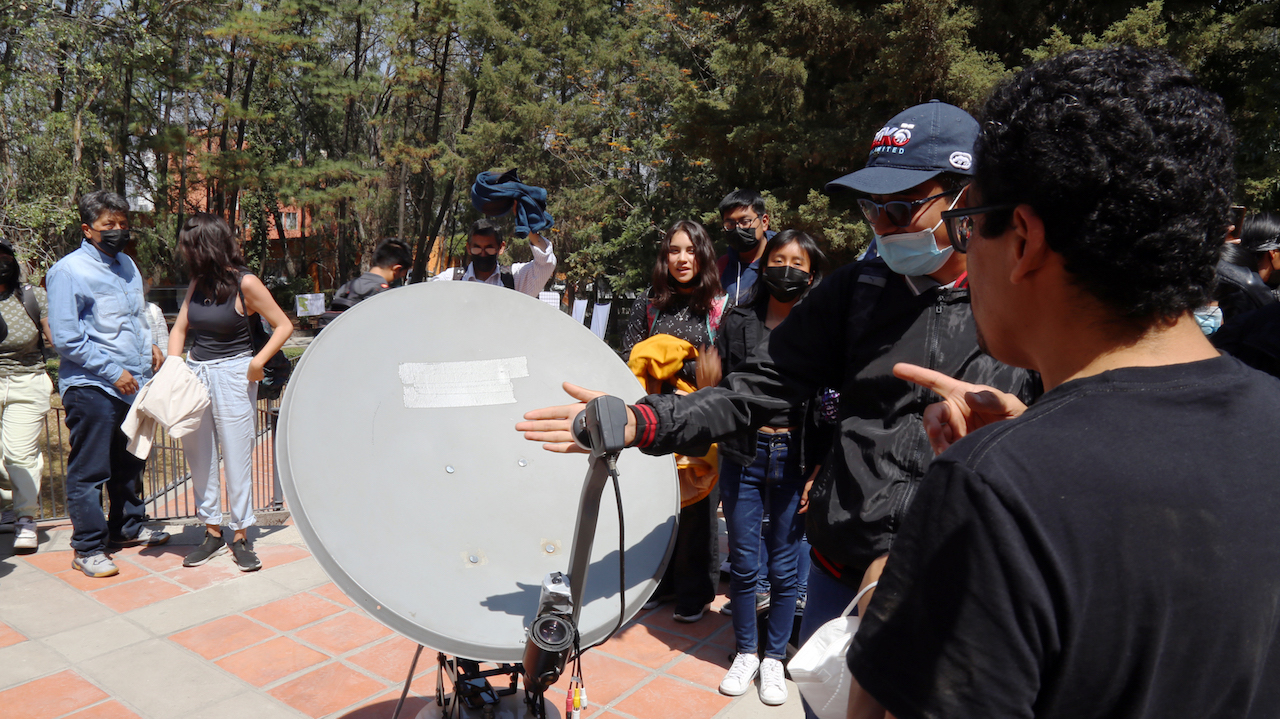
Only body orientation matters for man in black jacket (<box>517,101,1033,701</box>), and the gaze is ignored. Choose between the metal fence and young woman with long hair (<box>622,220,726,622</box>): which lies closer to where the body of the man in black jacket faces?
the metal fence

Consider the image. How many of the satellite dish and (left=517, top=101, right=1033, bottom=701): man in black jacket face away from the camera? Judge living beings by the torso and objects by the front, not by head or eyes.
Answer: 0

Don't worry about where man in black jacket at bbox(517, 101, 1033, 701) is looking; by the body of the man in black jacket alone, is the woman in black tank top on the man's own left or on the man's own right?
on the man's own right

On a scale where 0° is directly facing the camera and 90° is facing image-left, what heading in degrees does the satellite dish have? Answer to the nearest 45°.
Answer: approximately 315°

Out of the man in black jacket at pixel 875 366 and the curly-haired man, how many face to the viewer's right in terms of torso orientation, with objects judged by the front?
0

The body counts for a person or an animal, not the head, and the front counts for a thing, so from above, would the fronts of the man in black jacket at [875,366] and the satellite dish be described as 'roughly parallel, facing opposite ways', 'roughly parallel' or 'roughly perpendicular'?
roughly perpendicular

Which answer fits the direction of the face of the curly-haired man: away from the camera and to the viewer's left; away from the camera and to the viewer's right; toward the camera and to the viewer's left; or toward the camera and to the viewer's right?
away from the camera and to the viewer's left

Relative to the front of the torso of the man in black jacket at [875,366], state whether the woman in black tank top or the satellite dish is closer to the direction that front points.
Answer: the satellite dish

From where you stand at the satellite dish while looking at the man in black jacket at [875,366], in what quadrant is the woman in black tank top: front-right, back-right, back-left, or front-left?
back-left

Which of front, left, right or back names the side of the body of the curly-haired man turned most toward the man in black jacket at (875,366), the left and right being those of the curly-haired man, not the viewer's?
front

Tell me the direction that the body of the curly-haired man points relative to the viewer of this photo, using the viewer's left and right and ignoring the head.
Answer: facing away from the viewer and to the left of the viewer

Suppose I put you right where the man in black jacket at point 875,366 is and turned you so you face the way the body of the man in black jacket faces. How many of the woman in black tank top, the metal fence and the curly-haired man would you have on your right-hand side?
2
